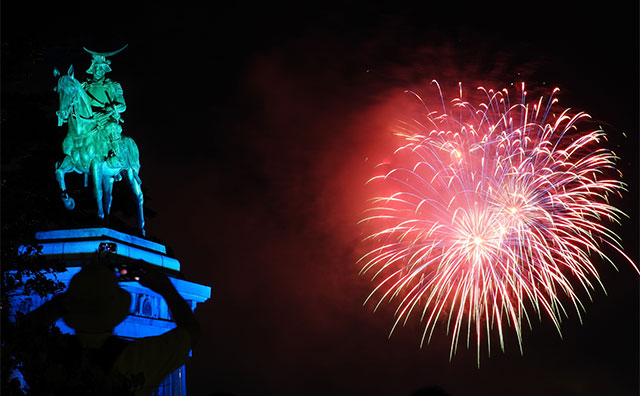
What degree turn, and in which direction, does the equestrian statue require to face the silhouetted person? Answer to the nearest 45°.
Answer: approximately 45° to its left

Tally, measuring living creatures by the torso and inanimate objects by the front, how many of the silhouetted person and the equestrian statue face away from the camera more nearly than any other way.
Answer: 1

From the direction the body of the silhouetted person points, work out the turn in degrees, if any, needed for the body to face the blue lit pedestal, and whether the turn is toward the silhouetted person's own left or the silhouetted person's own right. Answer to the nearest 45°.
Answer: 0° — they already face it

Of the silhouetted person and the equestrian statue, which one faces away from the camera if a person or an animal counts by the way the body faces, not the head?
the silhouetted person

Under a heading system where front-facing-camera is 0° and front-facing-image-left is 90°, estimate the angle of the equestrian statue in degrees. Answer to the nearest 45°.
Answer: approximately 45°

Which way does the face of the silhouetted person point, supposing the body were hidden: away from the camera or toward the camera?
away from the camera

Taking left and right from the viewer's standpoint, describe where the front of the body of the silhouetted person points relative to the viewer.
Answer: facing away from the viewer

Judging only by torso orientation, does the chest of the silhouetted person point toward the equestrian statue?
yes
